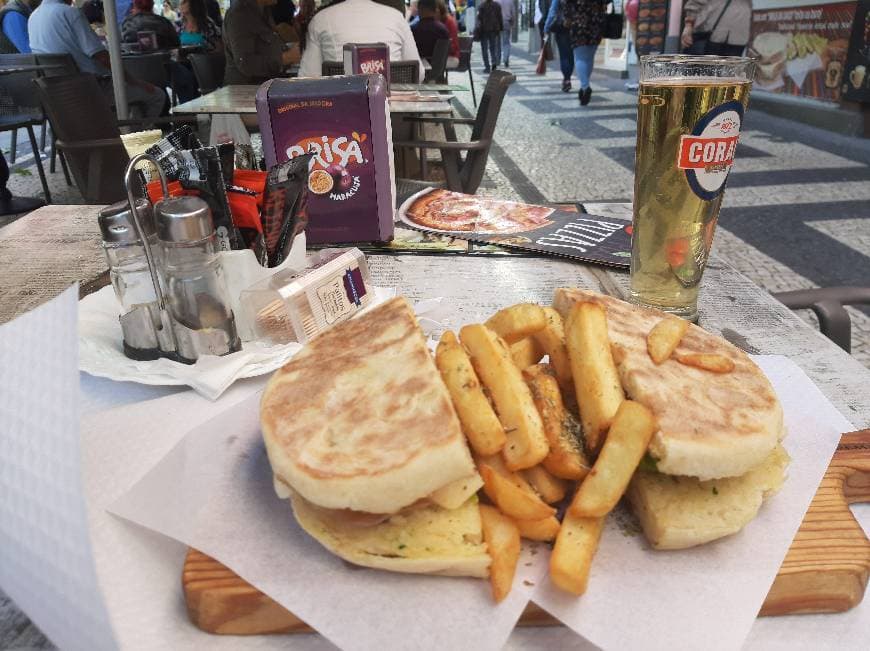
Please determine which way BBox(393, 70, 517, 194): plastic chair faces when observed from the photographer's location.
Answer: facing to the left of the viewer

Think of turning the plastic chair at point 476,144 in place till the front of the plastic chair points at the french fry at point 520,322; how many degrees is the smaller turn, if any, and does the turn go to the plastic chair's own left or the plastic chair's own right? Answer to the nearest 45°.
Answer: approximately 90° to the plastic chair's own left

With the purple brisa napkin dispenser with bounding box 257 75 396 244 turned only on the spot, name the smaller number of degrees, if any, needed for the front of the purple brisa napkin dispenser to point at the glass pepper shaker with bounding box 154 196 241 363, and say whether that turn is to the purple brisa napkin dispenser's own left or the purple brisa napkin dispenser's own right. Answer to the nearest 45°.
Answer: approximately 45° to the purple brisa napkin dispenser's own right

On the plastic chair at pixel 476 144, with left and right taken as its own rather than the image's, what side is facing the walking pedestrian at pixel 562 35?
right

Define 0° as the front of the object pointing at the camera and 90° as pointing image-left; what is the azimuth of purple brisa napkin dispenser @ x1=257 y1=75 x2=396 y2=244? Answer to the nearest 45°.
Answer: approximately 0°

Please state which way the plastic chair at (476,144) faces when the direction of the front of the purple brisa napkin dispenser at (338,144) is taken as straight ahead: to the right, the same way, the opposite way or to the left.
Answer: to the right

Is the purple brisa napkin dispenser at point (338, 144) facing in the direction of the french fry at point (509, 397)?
yes

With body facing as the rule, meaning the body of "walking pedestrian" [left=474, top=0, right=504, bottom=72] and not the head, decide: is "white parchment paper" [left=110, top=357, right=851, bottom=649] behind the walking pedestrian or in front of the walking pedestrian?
behind

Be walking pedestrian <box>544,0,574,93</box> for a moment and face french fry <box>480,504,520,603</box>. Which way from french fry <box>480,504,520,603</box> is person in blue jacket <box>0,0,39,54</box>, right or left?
right
